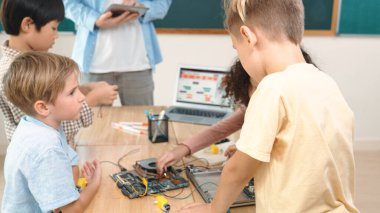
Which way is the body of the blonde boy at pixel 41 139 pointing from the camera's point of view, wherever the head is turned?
to the viewer's right

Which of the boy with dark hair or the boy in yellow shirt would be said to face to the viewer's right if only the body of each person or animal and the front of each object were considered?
the boy with dark hair

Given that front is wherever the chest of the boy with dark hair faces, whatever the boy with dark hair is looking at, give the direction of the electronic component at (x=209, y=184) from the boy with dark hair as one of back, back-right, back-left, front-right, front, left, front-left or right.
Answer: front-right

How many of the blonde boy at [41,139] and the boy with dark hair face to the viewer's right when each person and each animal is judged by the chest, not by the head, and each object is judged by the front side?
2

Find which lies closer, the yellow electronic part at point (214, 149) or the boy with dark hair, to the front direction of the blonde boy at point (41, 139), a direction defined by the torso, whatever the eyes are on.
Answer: the yellow electronic part

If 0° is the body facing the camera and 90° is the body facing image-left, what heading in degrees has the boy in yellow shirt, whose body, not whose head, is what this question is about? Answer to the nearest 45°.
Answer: approximately 135°

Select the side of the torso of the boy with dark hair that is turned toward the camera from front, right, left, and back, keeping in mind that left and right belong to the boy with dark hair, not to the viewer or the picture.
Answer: right

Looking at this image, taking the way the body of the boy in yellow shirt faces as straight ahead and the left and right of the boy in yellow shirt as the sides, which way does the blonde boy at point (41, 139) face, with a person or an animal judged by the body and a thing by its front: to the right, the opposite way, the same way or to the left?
to the right

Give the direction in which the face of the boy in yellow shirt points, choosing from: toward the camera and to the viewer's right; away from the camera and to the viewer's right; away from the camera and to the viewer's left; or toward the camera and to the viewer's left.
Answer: away from the camera and to the viewer's left

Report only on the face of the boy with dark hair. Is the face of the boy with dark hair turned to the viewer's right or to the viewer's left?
to the viewer's right

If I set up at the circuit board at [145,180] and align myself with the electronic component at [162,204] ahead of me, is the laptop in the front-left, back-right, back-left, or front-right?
back-left

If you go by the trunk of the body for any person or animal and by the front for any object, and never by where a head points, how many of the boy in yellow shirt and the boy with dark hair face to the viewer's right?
1

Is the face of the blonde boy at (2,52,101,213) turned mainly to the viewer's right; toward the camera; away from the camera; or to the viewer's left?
to the viewer's right
